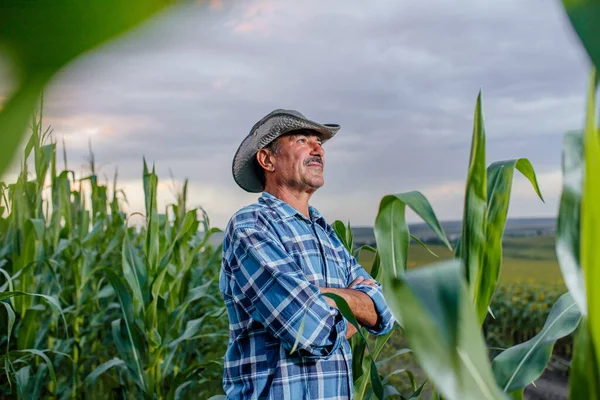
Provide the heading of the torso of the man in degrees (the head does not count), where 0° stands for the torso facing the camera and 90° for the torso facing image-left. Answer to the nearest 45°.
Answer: approximately 315°

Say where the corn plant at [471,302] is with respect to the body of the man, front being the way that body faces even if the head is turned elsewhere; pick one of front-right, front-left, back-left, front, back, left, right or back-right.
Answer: front-right
